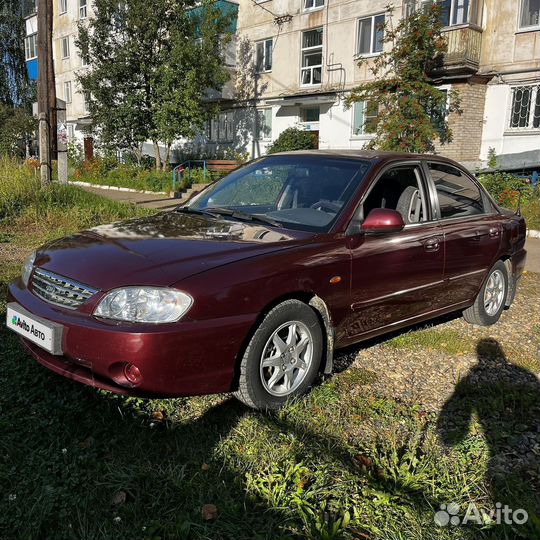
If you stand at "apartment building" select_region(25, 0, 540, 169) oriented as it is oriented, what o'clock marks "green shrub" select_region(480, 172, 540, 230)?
The green shrub is roughly at 10 o'clock from the apartment building.

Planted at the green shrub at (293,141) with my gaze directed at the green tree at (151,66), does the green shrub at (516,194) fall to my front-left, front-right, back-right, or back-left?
back-left

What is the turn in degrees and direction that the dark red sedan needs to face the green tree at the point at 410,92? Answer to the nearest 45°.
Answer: approximately 135° to its right

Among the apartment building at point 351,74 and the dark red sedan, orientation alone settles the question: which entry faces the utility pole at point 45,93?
the apartment building

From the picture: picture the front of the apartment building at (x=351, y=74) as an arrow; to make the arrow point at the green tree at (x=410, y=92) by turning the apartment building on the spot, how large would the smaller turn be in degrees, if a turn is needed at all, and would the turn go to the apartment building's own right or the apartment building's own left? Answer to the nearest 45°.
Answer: approximately 45° to the apartment building's own left

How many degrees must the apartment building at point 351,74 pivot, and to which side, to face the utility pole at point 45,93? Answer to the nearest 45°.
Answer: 0° — it already faces it

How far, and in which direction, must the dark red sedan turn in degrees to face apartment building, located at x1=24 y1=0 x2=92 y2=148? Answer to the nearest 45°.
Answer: approximately 135° to its right

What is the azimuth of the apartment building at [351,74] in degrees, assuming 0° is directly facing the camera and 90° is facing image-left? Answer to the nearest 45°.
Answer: approximately 45°

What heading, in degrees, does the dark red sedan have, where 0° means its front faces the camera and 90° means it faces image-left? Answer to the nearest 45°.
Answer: approximately 45°

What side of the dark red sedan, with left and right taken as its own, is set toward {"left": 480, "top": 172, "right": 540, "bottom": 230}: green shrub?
back
